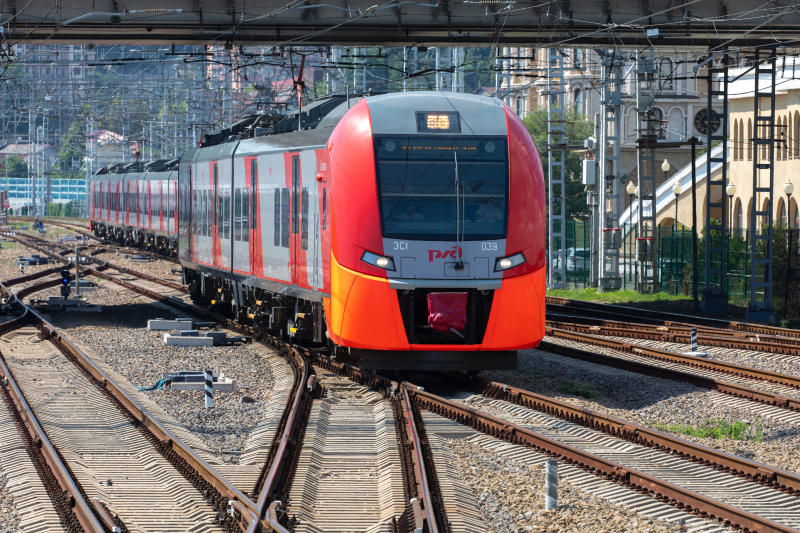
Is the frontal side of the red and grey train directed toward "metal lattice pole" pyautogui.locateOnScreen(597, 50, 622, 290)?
no

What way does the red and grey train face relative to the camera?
toward the camera

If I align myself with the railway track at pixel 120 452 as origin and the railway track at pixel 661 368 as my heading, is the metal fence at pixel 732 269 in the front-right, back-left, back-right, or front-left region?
front-left

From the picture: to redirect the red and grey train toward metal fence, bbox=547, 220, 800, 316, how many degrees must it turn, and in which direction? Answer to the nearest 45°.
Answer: approximately 135° to its left

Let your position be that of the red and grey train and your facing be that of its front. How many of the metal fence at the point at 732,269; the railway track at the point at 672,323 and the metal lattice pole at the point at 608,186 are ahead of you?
0

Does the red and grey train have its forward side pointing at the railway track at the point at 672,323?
no

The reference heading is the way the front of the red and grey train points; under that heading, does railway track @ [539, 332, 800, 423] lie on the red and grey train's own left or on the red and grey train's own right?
on the red and grey train's own left

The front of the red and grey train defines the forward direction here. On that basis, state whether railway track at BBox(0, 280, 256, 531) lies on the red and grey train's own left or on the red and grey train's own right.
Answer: on the red and grey train's own right
